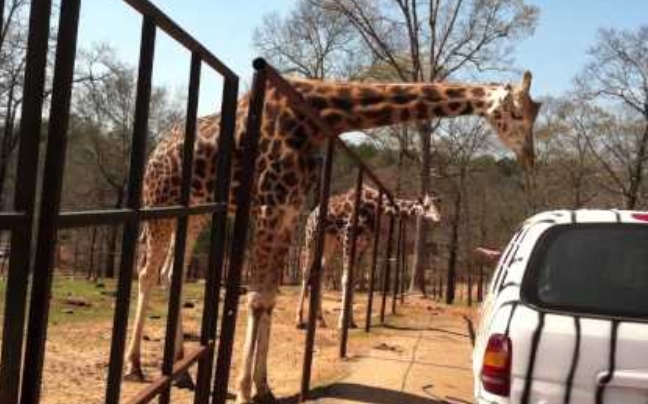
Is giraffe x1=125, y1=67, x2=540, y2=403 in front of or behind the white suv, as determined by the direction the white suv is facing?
in front

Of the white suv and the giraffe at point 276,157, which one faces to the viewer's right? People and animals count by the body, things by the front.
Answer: the giraffe

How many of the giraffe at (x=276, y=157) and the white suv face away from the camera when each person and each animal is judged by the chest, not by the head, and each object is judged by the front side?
1

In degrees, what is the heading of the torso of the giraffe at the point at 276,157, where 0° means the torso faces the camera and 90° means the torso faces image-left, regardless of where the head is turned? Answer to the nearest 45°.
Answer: approximately 270°

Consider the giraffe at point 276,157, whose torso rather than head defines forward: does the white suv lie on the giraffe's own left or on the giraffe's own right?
on the giraffe's own right

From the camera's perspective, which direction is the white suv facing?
away from the camera

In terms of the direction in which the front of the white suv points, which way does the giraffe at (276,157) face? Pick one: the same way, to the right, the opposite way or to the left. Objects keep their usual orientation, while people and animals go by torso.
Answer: to the right
